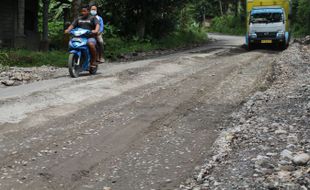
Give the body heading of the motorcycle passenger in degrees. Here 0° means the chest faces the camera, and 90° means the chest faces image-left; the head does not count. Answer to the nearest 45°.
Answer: approximately 45°

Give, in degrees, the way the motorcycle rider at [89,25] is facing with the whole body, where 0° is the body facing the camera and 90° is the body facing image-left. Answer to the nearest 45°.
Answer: approximately 45°

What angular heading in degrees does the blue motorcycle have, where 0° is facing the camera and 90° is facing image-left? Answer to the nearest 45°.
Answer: approximately 45°

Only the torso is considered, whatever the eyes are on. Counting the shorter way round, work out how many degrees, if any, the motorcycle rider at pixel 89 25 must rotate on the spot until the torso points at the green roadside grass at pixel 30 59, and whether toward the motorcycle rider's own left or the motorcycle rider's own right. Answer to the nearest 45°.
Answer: approximately 90° to the motorcycle rider's own right

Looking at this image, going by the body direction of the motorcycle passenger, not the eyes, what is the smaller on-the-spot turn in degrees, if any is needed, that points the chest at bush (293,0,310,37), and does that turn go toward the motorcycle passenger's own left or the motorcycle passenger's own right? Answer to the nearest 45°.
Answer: approximately 180°

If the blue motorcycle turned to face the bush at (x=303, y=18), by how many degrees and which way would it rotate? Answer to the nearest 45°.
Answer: approximately 180°

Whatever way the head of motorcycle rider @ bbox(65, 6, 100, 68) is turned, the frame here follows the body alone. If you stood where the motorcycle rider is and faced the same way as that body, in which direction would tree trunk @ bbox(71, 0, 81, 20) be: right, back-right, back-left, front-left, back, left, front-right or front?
back-right
